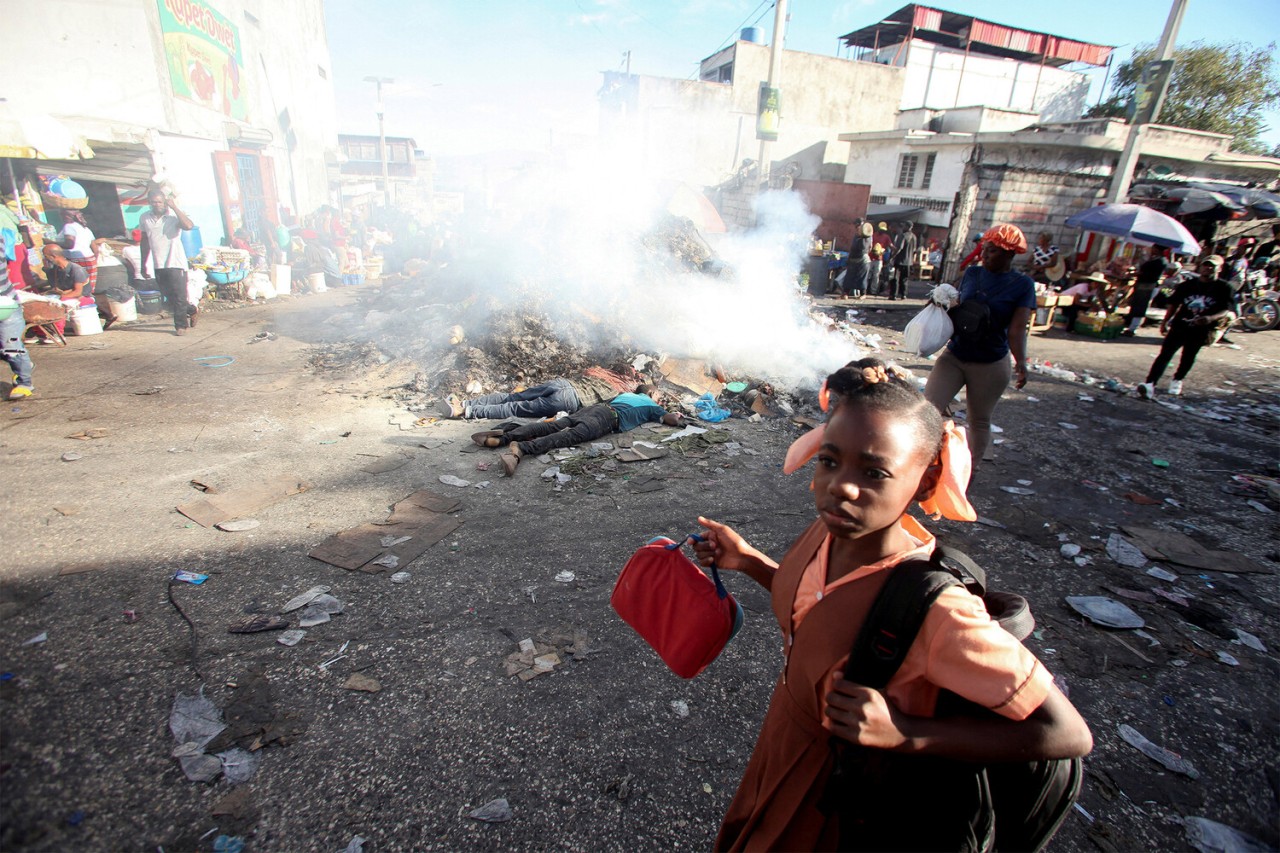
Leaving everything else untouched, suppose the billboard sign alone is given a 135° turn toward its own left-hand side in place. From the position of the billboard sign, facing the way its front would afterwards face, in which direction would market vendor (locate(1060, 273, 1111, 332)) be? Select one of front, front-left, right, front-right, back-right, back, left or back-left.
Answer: back-right

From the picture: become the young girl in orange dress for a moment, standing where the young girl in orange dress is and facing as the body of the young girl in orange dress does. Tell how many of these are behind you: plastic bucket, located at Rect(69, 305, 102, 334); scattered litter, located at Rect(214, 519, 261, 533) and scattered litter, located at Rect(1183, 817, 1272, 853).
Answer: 1

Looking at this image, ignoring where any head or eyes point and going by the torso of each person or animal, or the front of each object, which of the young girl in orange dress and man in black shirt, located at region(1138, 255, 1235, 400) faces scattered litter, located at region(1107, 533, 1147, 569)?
the man in black shirt

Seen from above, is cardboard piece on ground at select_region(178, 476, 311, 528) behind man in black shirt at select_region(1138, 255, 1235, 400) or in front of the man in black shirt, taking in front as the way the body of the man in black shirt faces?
in front

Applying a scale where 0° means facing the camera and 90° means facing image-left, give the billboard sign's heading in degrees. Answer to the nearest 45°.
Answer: approximately 315°

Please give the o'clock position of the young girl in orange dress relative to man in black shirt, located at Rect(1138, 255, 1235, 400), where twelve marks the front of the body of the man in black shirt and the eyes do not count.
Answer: The young girl in orange dress is roughly at 12 o'clock from the man in black shirt.

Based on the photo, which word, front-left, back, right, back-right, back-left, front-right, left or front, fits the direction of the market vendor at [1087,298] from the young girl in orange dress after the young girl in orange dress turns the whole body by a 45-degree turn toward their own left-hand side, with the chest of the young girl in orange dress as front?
back

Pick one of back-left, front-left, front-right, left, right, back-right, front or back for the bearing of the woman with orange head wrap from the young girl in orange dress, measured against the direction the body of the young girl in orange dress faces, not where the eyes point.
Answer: back-right

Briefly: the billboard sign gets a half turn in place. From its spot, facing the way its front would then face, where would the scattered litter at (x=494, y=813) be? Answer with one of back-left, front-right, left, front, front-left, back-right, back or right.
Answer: back-left

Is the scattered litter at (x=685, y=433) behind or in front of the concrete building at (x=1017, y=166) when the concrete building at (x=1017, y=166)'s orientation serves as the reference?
in front

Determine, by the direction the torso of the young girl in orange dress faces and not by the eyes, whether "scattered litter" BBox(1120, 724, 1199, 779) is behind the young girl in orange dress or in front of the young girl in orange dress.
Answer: behind

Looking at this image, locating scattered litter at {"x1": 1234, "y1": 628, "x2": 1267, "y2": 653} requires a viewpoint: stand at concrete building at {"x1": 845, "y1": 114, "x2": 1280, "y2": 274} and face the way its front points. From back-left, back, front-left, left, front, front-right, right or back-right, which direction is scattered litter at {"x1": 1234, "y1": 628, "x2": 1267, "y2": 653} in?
front-left
